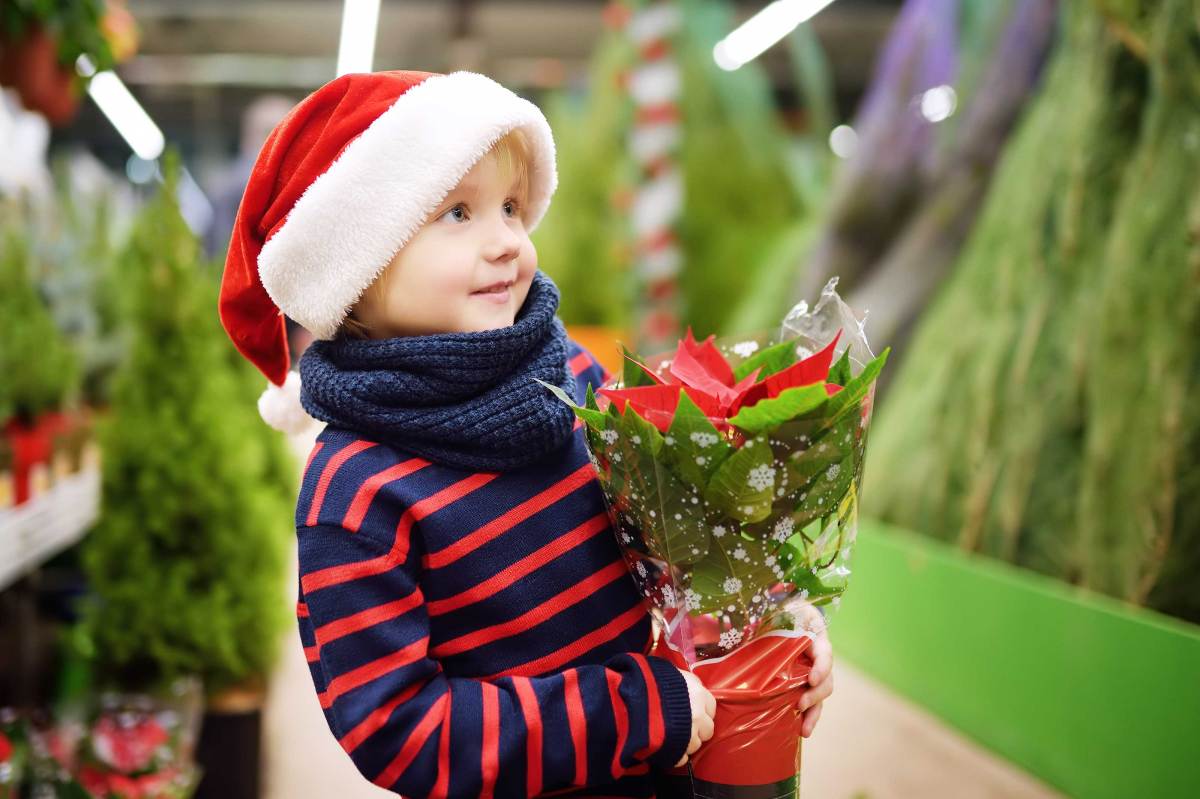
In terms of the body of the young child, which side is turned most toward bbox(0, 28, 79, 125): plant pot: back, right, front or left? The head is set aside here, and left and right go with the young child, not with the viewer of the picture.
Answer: back

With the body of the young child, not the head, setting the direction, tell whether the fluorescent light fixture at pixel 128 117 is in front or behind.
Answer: behind

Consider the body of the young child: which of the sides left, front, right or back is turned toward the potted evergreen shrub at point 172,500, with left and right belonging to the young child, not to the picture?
back

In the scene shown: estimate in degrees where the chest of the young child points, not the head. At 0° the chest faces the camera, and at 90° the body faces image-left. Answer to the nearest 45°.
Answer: approximately 315°

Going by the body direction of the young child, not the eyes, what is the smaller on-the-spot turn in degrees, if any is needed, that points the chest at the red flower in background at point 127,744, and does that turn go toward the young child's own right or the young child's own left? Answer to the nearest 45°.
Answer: approximately 180°

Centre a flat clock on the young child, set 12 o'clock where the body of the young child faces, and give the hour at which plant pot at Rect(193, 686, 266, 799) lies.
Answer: The plant pot is roughly at 7 o'clock from the young child.

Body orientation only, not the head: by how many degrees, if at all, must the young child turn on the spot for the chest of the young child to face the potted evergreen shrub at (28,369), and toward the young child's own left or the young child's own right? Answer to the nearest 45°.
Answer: approximately 180°
